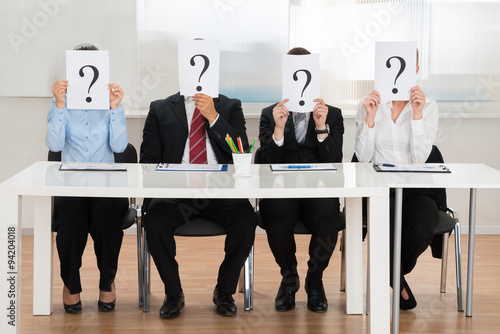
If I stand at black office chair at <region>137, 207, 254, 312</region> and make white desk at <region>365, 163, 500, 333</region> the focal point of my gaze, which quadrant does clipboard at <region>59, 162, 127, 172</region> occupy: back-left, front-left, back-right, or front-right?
back-right

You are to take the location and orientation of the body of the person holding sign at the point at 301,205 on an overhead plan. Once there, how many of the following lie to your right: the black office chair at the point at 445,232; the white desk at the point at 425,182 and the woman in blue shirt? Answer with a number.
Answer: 1

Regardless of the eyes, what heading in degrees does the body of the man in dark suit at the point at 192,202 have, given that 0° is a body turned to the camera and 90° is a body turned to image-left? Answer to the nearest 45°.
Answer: approximately 0°

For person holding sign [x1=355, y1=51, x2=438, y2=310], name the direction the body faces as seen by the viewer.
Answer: toward the camera

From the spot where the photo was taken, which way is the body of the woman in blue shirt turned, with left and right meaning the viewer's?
facing the viewer

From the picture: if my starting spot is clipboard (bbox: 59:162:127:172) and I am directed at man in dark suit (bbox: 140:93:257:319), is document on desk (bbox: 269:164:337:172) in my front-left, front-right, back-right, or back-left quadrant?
front-right

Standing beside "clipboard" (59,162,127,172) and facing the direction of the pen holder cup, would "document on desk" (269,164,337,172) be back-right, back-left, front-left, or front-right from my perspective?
front-left

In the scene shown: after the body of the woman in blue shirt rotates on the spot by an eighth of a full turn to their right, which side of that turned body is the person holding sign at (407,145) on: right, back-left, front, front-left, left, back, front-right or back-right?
back-left

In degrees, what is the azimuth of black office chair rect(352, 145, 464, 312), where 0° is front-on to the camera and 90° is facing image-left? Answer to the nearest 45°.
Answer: approximately 0°

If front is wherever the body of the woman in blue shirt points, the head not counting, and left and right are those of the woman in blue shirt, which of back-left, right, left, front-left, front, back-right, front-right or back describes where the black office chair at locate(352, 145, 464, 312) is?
left

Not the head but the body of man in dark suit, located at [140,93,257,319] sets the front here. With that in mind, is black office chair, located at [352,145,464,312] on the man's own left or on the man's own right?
on the man's own left

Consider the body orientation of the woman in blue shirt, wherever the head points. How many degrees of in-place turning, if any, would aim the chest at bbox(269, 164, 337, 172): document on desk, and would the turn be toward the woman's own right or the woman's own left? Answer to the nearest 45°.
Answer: approximately 45° to the woman's own left

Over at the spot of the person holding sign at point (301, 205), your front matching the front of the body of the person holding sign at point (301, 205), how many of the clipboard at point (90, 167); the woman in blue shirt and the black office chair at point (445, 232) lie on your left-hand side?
1

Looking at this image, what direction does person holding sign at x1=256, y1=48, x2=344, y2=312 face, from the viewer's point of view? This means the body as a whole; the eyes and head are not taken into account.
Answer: toward the camera
